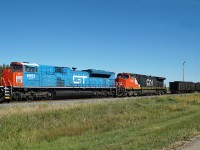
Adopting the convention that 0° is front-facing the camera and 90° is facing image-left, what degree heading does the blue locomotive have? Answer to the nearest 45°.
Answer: approximately 45°
